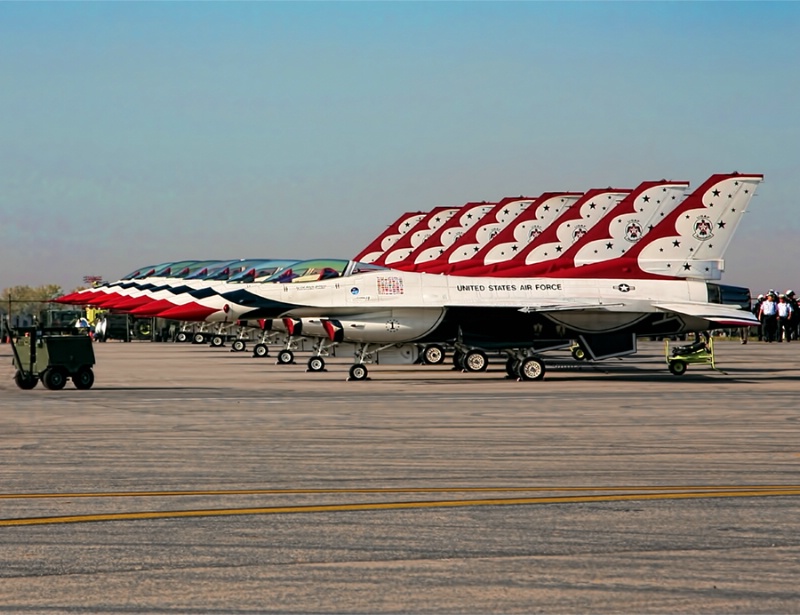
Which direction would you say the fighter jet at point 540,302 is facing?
to the viewer's left
